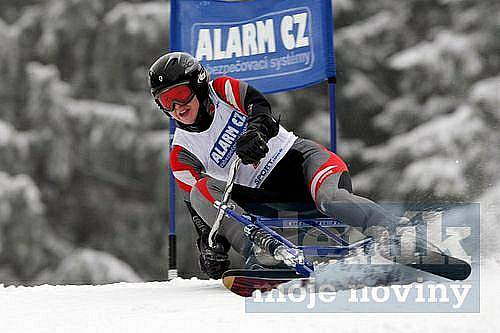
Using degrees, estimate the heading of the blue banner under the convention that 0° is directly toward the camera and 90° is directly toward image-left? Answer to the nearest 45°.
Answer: approximately 0°
